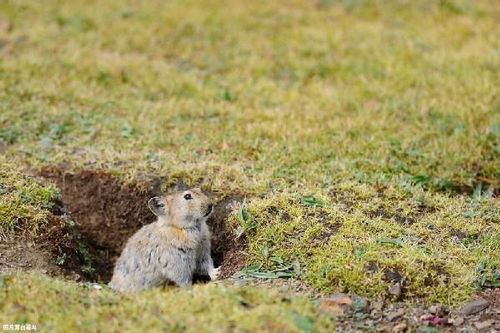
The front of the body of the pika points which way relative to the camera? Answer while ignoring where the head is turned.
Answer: to the viewer's right
